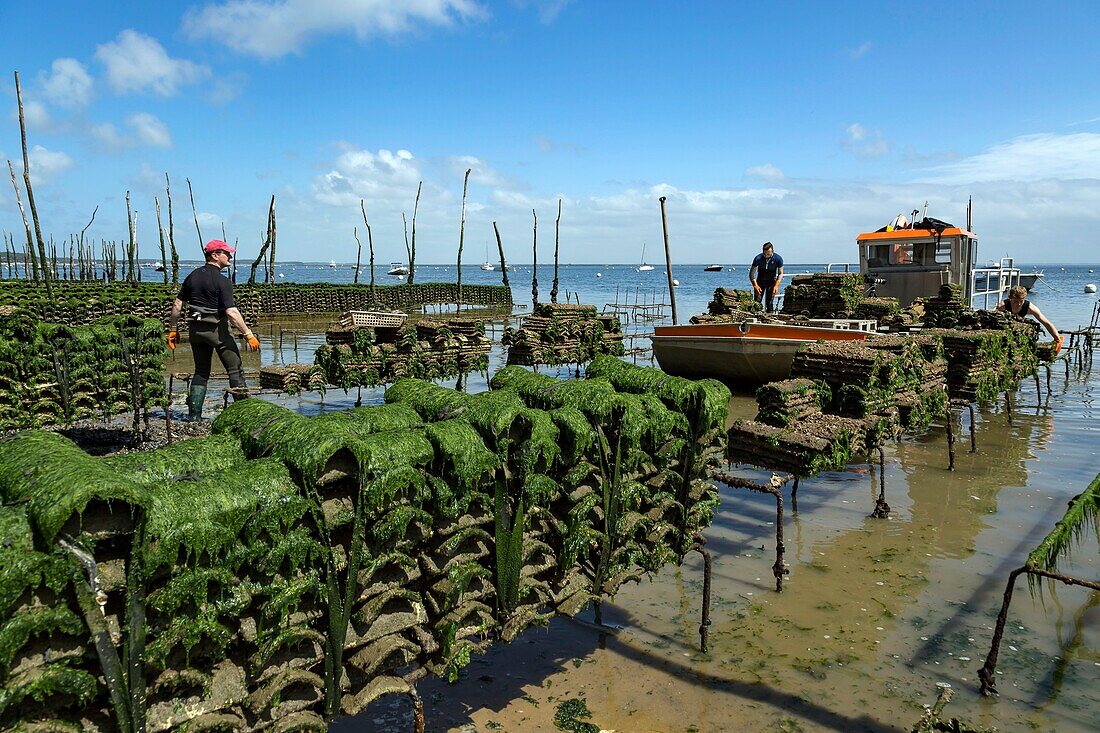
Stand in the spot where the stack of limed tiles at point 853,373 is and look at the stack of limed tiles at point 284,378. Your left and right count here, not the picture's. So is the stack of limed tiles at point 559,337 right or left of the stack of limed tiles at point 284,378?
right

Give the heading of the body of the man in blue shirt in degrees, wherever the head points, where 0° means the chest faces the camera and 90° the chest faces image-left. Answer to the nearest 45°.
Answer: approximately 0°

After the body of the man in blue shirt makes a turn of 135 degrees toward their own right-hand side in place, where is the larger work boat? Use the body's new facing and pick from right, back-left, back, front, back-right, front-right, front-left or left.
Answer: right

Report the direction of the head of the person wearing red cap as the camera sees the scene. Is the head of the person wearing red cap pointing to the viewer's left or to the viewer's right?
to the viewer's right

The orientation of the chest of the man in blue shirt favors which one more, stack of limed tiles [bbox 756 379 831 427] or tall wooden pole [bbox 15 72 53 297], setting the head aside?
the stack of limed tiles

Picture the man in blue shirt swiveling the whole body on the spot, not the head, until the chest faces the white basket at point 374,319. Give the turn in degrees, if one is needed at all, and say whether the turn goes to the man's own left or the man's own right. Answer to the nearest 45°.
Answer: approximately 90° to the man's own right

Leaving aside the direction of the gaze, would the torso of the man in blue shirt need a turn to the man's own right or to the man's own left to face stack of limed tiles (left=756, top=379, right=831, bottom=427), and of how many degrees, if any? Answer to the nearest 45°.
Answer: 0° — they already face it

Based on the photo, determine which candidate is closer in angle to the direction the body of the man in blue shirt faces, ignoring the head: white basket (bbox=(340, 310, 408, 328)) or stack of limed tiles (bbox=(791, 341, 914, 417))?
the stack of limed tiles

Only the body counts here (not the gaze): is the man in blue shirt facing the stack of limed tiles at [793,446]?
yes

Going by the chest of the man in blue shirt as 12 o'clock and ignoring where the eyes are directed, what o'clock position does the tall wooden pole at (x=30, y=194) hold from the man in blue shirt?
The tall wooden pole is roughly at 3 o'clock from the man in blue shirt.
